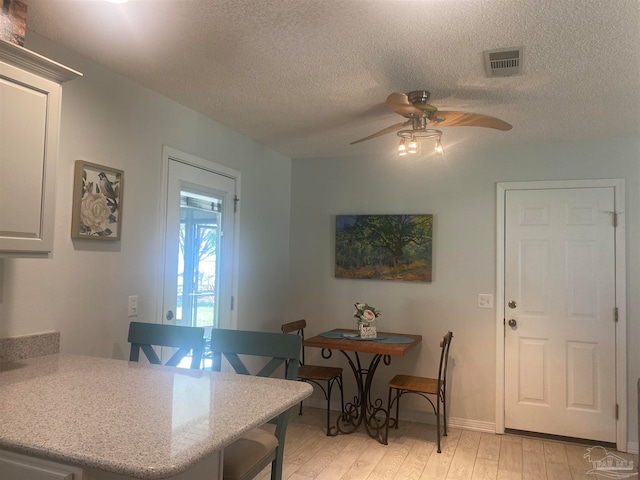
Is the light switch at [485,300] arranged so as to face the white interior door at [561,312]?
no

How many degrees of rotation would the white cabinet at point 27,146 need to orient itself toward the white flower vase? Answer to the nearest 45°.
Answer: approximately 45° to its left

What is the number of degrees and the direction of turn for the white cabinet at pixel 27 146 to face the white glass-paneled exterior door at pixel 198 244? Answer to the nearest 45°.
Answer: approximately 90° to its left

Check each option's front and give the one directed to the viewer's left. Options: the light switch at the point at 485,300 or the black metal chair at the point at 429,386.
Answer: the black metal chair

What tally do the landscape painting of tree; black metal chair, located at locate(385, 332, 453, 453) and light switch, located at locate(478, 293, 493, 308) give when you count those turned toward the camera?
2

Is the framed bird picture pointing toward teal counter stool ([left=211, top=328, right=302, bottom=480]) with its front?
yes

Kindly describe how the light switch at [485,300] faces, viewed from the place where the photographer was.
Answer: facing the viewer

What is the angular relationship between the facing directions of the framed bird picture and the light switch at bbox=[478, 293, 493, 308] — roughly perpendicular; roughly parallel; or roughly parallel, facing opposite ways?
roughly perpendicular

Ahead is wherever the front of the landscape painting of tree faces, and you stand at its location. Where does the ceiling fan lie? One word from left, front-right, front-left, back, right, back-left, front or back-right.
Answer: front

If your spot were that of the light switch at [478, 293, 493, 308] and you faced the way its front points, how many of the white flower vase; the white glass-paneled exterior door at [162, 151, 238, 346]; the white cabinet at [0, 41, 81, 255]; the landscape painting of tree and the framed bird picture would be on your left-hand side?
0

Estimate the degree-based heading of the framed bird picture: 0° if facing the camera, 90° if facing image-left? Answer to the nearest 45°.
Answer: approximately 315°

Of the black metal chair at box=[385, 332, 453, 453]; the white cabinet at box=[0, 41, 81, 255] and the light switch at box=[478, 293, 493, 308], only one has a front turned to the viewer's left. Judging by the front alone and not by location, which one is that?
the black metal chair

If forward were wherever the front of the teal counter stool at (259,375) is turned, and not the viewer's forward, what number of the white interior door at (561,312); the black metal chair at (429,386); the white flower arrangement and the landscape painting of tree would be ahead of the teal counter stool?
0

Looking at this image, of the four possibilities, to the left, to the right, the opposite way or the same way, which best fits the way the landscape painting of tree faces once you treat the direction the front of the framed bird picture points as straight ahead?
to the right

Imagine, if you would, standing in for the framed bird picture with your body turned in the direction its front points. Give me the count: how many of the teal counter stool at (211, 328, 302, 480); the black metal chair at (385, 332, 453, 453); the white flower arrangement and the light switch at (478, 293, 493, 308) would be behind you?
0

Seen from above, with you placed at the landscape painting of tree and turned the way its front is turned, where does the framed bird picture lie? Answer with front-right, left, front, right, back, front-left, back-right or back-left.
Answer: front-right

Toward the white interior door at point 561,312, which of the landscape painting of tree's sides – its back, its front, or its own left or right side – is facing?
left

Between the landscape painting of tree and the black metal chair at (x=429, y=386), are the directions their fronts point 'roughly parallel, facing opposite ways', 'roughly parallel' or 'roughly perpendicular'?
roughly perpendicular

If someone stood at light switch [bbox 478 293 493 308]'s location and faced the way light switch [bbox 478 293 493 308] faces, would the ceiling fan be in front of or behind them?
in front

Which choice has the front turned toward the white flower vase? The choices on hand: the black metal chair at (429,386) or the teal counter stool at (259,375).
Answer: the black metal chair

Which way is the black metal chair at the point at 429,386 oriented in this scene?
to the viewer's left

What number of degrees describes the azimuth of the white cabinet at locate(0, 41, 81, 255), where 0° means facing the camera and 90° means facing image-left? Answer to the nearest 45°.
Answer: approximately 315°
